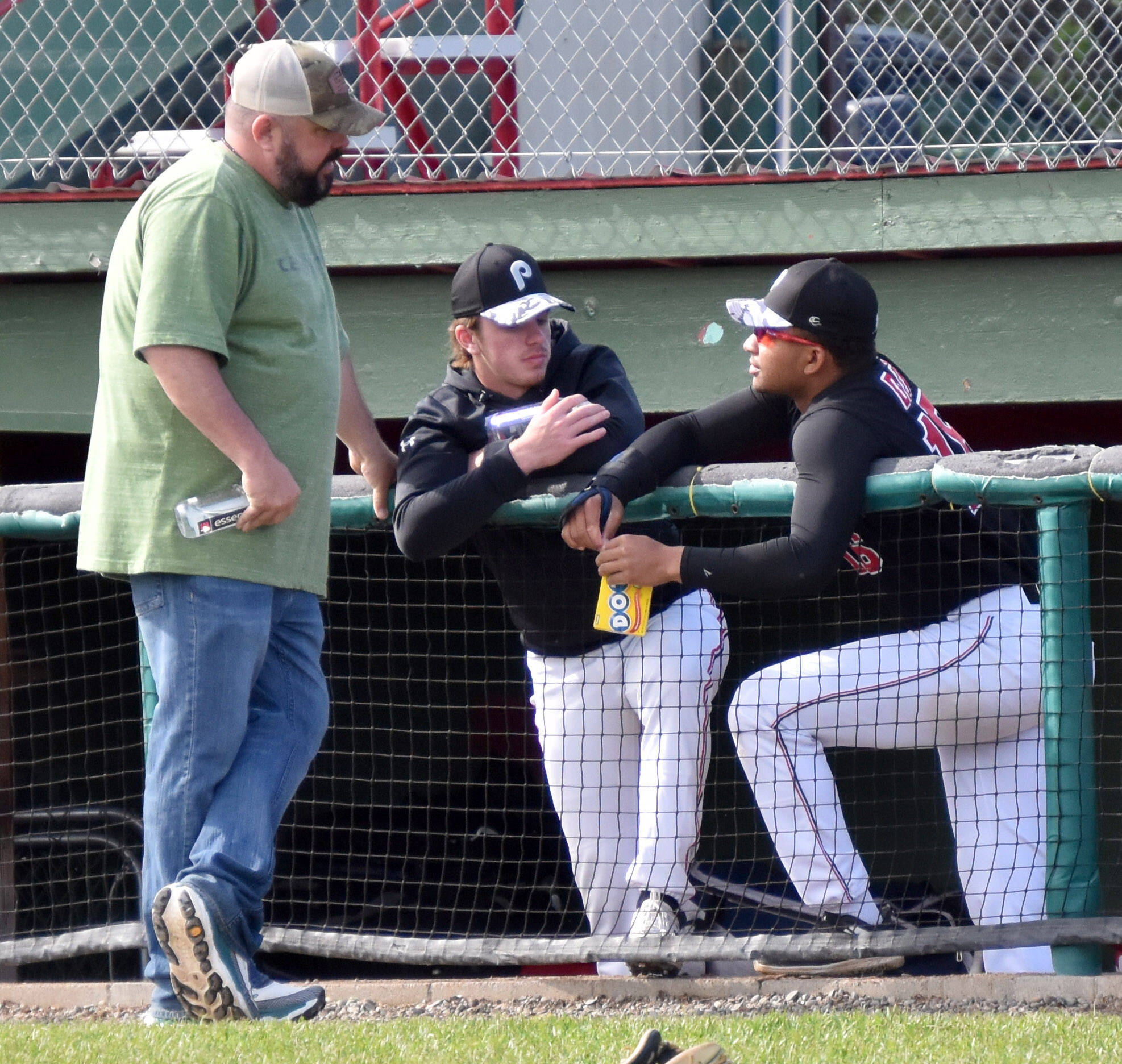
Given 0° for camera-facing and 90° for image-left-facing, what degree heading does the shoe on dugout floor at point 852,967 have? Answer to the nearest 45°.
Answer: approximately 90°

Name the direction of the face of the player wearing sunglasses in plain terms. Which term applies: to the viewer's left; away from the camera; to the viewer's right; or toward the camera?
to the viewer's left

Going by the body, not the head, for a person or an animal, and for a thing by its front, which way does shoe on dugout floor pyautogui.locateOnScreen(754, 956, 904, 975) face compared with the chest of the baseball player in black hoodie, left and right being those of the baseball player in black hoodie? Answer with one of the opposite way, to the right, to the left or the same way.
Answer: to the right

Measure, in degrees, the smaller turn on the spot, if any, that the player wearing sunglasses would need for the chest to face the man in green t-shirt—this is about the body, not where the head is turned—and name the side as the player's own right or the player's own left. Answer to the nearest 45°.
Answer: approximately 45° to the player's own left

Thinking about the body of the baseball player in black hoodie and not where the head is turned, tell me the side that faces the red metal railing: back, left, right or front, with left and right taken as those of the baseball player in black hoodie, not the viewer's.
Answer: back

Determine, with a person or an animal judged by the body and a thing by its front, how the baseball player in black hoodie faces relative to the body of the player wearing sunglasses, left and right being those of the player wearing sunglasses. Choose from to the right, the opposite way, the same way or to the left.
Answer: to the left

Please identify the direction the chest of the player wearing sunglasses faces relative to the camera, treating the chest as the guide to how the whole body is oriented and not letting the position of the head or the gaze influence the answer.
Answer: to the viewer's left

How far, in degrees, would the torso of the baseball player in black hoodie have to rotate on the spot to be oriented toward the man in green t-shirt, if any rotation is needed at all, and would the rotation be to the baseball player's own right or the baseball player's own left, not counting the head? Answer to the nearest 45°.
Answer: approximately 45° to the baseball player's own right

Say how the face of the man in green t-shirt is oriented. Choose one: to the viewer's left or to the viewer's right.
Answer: to the viewer's right

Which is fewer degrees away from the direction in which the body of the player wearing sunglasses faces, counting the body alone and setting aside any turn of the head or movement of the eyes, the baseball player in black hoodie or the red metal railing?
the baseball player in black hoodie

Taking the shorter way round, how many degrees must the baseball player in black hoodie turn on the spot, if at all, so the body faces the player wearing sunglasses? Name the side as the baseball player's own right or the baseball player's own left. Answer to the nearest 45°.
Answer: approximately 45° to the baseball player's own left
